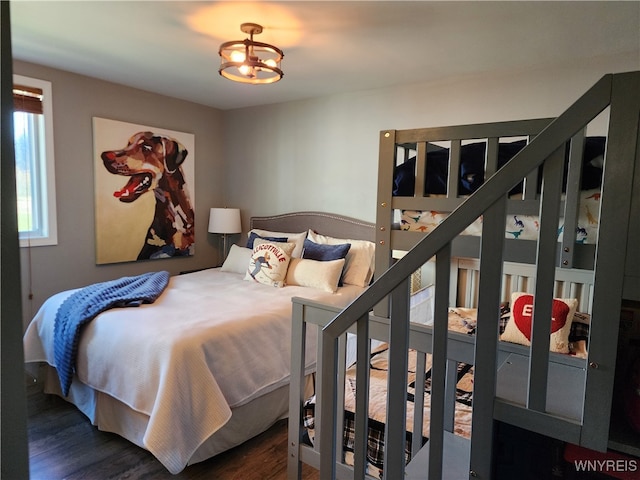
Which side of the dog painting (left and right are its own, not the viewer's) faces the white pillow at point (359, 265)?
front

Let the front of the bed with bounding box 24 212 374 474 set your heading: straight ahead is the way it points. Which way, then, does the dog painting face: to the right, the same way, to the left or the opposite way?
to the left

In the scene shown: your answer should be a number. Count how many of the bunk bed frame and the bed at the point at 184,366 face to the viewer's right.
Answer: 0

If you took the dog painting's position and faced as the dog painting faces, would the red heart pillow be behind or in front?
in front

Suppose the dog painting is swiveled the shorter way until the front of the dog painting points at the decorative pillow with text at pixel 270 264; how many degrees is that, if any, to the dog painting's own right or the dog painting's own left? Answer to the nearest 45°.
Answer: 0° — it already faces it

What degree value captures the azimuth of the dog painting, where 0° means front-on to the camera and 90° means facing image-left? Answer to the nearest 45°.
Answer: approximately 315°

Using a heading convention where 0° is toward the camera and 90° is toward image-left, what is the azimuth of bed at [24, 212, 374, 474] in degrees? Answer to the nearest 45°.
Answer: approximately 45°

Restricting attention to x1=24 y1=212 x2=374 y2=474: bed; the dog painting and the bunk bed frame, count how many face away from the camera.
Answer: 0

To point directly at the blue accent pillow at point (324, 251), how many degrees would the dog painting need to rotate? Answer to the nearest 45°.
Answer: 0° — it already faces it

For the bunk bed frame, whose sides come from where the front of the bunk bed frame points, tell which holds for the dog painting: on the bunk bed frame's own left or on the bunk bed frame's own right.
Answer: on the bunk bed frame's own right

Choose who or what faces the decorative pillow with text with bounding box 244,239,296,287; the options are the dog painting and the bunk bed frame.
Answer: the dog painting

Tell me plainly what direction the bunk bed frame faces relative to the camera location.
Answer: facing the viewer and to the left of the viewer

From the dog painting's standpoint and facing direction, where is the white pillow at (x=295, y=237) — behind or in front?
in front

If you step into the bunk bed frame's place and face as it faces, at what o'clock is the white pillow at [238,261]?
The white pillow is roughly at 3 o'clock from the bunk bed frame.

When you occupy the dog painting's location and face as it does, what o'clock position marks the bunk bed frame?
The bunk bed frame is roughly at 1 o'clock from the dog painting.
